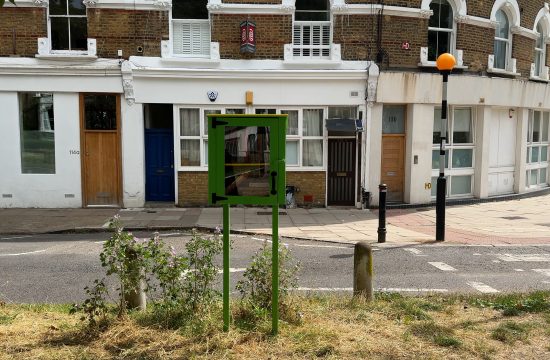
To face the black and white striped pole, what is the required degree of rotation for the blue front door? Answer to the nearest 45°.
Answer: approximately 45° to its left

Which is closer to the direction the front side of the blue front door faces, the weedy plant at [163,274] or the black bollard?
the weedy plant

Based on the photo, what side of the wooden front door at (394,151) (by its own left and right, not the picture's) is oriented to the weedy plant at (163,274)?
front

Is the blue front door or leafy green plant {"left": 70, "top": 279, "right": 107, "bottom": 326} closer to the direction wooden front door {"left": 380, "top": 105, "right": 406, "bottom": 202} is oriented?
the leafy green plant

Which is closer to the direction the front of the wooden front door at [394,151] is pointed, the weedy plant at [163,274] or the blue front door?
the weedy plant

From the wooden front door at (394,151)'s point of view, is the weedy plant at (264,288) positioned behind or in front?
in front

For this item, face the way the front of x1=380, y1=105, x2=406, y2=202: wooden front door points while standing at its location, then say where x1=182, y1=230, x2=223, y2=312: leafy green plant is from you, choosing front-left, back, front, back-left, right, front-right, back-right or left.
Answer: front

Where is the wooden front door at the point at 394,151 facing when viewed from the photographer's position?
facing the viewer

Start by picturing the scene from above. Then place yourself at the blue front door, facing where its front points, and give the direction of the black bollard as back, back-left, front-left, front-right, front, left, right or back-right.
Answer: front-left

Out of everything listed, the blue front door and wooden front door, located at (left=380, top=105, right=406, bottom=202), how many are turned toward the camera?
2

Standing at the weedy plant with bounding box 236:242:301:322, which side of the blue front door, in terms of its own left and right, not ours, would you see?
front

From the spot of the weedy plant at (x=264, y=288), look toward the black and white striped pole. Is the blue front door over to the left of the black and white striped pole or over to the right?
left

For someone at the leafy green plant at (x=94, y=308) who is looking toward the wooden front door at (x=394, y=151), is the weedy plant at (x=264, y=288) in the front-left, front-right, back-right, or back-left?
front-right

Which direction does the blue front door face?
toward the camera

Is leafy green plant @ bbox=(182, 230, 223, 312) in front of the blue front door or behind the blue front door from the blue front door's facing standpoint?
in front

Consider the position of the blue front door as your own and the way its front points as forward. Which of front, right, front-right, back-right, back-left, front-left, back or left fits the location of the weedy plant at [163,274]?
front
